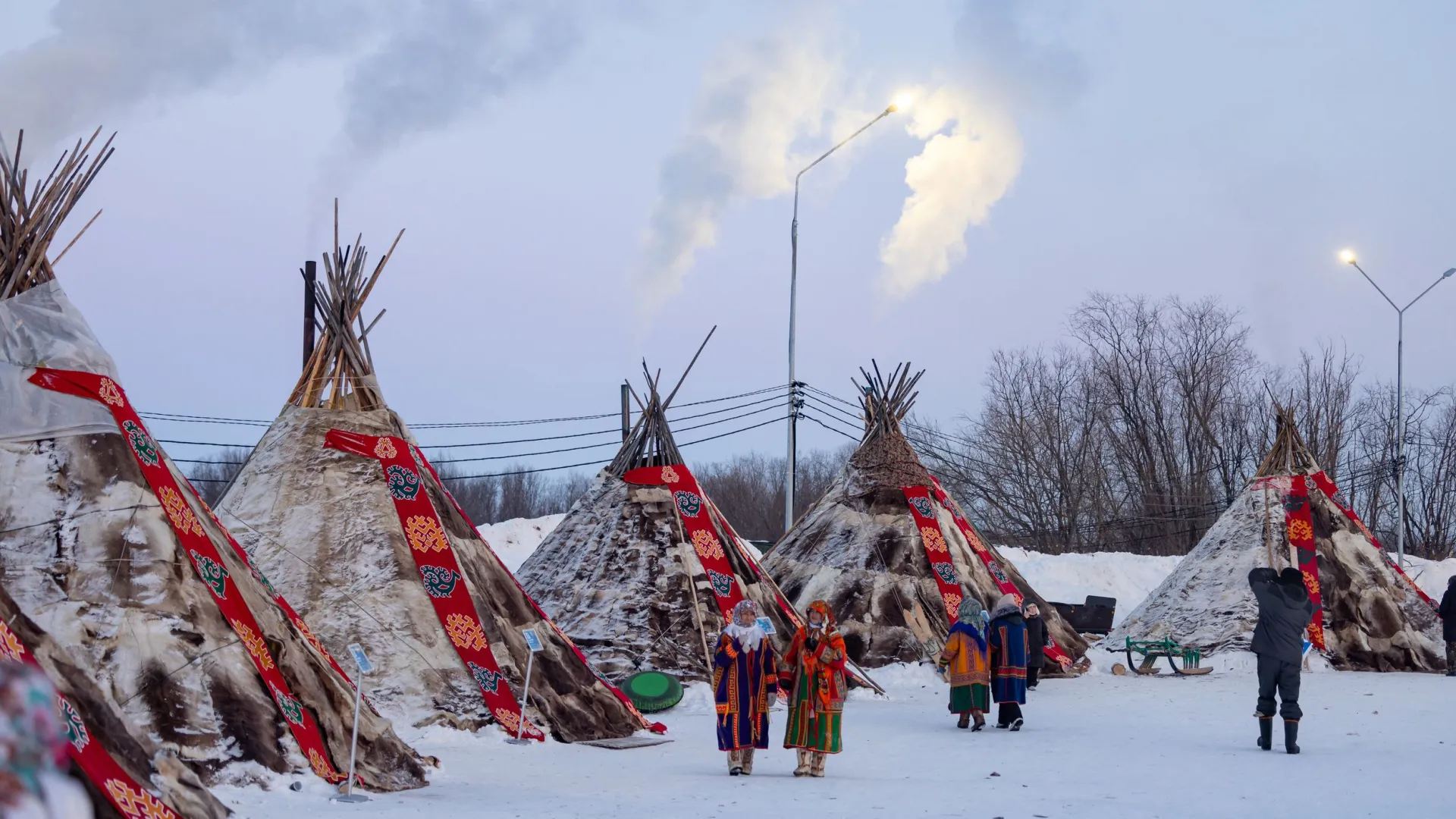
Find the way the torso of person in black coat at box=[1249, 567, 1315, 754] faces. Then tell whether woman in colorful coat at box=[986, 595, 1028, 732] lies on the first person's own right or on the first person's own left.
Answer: on the first person's own left

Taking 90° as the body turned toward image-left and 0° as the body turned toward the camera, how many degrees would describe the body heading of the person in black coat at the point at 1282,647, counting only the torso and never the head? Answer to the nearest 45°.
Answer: approximately 180°

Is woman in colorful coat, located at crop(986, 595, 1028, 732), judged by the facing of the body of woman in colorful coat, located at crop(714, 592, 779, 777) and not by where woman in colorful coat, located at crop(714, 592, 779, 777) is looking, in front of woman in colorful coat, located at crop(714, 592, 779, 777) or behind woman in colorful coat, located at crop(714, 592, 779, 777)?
behind

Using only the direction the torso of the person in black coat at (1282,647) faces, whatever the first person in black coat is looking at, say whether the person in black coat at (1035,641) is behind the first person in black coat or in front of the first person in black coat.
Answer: in front

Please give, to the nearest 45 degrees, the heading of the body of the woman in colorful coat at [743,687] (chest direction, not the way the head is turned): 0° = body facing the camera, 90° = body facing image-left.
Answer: approximately 0°

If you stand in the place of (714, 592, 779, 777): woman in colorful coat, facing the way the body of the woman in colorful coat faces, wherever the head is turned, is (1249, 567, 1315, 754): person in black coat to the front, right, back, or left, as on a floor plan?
left

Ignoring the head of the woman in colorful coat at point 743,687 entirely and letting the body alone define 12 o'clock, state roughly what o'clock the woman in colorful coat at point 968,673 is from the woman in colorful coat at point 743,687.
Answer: the woman in colorful coat at point 968,673 is roughly at 7 o'clock from the woman in colorful coat at point 743,687.

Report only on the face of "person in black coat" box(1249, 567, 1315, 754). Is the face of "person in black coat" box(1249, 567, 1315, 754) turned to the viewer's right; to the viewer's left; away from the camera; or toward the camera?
away from the camera

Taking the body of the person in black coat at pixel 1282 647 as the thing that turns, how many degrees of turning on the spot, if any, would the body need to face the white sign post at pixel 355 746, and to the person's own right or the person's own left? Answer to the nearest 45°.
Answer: approximately 135° to the person's own left

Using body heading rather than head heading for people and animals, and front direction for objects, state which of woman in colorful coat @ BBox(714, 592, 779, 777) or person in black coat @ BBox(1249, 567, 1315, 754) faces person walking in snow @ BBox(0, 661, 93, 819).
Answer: the woman in colorful coat

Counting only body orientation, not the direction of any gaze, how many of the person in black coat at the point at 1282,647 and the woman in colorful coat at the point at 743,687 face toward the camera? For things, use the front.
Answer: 1

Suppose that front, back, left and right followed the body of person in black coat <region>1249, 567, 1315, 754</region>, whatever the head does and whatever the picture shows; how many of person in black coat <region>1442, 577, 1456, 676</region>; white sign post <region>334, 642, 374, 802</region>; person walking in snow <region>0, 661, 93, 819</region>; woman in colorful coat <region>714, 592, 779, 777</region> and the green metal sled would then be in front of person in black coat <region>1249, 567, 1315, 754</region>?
2

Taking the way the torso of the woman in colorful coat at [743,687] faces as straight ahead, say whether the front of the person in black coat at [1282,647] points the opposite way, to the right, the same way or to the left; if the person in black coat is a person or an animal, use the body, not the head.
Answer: the opposite way

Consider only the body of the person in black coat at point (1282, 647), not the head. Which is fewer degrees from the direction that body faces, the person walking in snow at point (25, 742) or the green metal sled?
the green metal sled
